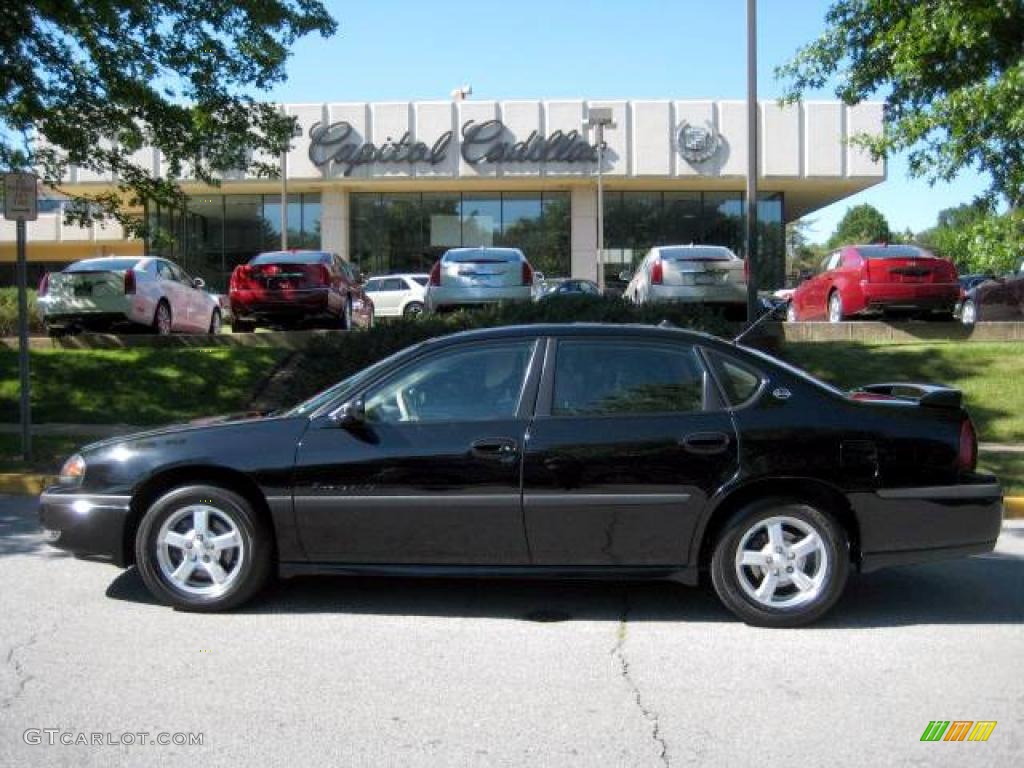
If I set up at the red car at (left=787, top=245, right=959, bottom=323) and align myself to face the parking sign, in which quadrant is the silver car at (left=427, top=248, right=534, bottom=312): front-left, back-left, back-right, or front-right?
front-right

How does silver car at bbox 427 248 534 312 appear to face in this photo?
away from the camera

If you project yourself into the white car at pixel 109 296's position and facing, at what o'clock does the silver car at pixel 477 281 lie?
the silver car at pixel 477 281 is roughly at 2 o'clock from the white car at pixel 109 296.

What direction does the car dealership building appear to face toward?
toward the camera

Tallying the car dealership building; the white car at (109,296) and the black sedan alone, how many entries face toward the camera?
1

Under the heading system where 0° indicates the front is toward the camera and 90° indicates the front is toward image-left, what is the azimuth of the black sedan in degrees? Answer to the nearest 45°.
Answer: approximately 90°

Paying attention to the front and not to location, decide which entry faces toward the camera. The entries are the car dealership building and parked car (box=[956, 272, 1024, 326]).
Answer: the car dealership building

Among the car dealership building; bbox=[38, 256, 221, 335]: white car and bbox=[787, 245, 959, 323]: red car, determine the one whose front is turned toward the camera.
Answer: the car dealership building

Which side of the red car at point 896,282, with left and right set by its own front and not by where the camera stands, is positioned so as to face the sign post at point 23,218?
left

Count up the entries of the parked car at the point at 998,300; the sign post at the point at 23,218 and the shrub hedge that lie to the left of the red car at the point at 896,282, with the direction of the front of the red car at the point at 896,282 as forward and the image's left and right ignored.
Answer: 2

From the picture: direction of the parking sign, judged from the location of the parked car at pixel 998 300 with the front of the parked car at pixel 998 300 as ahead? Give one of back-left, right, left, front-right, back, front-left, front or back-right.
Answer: left

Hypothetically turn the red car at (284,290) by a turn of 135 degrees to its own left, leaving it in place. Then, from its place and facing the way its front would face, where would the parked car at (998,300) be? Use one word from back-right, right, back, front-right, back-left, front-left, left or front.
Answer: back
